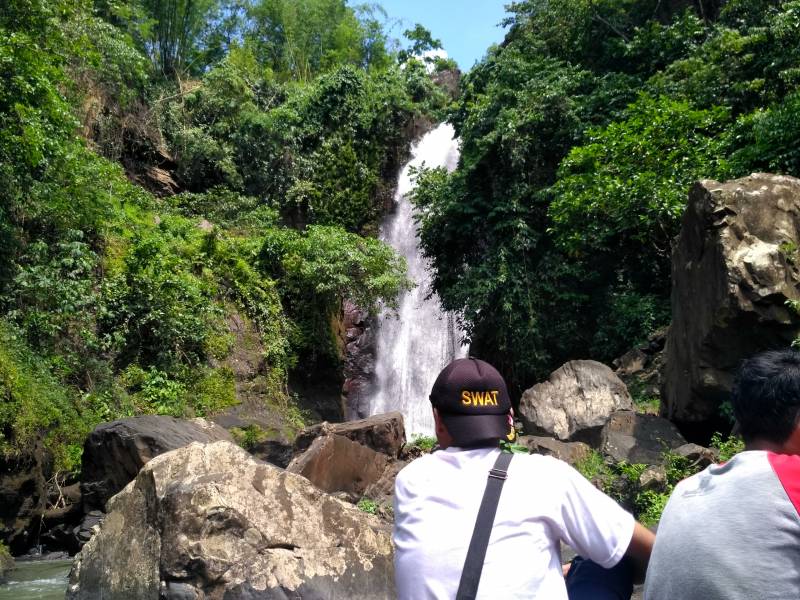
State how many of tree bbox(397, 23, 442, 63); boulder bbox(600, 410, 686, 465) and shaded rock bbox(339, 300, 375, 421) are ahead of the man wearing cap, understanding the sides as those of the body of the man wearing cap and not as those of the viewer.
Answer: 3

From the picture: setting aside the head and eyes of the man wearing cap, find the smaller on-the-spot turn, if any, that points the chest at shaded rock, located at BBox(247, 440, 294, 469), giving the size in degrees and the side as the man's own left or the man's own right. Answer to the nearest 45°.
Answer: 0° — they already face it

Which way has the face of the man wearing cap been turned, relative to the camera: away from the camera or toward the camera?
away from the camera

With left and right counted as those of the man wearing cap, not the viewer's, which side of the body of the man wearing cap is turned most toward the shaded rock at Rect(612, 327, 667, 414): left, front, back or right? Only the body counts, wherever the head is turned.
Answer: front

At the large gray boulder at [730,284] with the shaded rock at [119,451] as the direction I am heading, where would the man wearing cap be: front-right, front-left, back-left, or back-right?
front-left

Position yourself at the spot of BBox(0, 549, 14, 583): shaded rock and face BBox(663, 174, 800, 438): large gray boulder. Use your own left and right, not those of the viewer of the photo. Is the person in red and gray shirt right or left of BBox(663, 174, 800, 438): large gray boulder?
right

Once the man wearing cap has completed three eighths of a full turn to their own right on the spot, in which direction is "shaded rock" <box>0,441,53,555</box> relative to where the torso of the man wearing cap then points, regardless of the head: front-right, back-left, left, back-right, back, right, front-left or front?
back

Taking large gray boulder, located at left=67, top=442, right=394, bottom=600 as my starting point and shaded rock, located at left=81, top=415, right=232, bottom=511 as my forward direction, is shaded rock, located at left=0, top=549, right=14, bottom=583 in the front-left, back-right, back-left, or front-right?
front-left

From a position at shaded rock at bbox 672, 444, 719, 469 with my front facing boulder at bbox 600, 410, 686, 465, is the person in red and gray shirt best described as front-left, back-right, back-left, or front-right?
back-left

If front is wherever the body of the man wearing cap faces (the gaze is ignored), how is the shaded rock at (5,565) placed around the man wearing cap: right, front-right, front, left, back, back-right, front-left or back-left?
front-left

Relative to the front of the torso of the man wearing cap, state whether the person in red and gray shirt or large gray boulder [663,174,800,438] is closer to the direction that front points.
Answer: the large gray boulder

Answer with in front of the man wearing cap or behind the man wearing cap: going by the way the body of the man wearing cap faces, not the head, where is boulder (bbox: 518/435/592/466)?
in front

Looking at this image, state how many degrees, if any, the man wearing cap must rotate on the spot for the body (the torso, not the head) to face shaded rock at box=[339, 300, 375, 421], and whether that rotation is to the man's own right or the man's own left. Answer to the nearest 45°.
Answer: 0° — they already face it

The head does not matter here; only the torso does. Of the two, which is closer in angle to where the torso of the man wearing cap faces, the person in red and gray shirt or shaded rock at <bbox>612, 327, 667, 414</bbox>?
the shaded rock

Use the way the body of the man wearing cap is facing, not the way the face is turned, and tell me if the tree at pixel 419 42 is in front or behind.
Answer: in front

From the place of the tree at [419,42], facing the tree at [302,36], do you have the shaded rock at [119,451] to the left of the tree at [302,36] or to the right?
left

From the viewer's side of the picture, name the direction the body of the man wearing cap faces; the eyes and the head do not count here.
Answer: away from the camera

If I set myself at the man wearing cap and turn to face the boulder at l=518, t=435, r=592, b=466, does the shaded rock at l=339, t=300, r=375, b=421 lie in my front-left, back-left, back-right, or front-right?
front-left

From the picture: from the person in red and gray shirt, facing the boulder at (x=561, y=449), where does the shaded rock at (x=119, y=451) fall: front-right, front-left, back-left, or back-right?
front-left

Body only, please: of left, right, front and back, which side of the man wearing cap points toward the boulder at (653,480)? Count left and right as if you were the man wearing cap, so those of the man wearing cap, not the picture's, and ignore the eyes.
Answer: front
